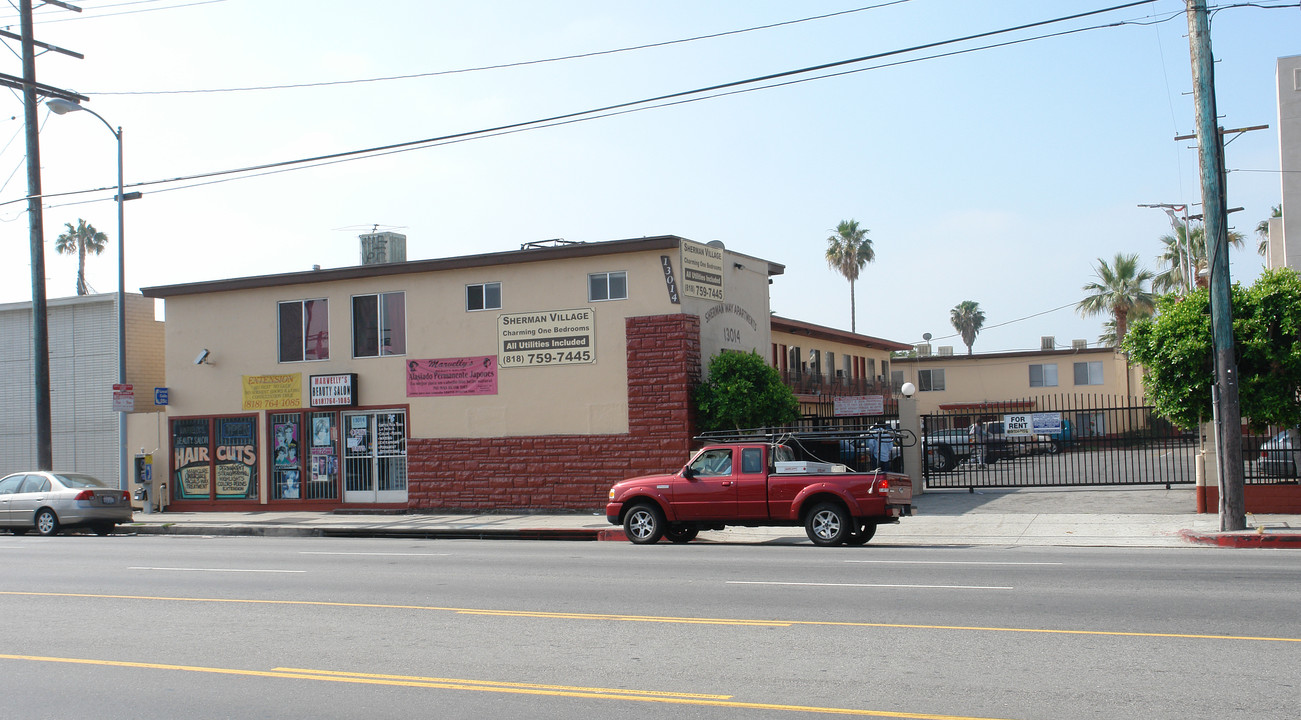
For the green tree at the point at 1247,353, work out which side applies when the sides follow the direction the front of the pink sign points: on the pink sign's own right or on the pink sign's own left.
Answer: on the pink sign's own left

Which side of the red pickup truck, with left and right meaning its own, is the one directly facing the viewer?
left

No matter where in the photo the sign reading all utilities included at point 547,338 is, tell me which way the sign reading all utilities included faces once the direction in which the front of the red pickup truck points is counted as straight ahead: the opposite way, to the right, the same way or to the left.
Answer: to the left

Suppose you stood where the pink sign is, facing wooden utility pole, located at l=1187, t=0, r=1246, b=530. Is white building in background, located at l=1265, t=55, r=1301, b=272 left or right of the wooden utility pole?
left

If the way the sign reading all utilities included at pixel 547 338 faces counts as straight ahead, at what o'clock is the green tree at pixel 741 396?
The green tree is roughly at 10 o'clock from the sign reading all utilities included.

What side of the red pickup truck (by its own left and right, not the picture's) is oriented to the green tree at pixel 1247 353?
back

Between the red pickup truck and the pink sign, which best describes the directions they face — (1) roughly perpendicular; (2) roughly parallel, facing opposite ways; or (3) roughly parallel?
roughly perpendicular

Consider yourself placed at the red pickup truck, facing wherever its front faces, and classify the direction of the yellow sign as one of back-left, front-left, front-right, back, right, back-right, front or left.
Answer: front-right

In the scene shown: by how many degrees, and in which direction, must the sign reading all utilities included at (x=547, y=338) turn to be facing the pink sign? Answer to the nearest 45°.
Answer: approximately 135° to its right

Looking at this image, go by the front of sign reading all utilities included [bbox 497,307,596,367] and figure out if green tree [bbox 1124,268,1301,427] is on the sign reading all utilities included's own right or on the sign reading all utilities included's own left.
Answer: on the sign reading all utilities included's own left

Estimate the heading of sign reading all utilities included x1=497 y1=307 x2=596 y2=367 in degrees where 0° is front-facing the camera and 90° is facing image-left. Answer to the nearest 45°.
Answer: approximately 0°

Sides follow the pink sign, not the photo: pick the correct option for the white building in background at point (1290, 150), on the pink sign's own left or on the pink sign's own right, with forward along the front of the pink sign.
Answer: on the pink sign's own left
